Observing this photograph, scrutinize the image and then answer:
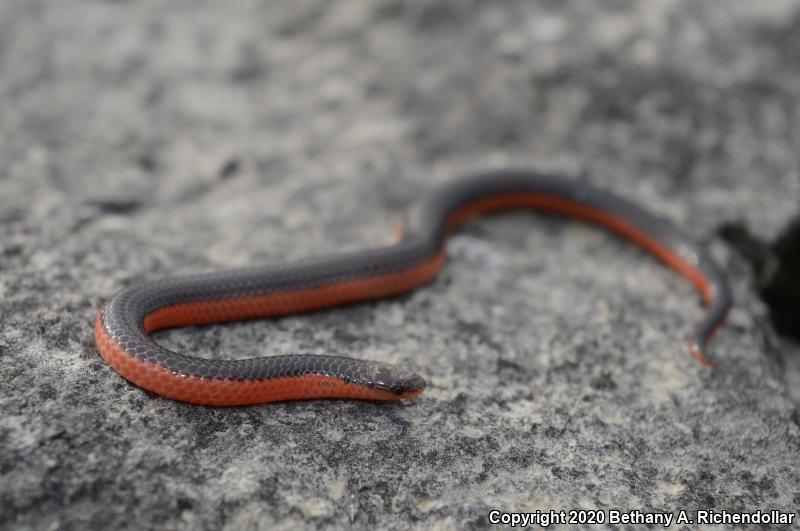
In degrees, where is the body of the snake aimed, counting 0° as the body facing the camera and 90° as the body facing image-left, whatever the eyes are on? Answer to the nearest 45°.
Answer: approximately 270°
